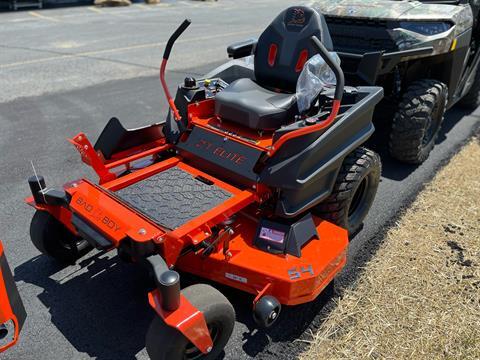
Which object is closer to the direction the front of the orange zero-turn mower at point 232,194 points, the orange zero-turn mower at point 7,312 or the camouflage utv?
the orange zero-turn mower

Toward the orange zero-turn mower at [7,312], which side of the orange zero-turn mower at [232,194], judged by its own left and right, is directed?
front

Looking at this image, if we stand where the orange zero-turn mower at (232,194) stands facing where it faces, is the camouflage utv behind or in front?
behind

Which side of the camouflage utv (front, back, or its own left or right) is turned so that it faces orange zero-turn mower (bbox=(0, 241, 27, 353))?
front

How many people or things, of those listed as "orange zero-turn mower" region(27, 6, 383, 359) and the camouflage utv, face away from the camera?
0

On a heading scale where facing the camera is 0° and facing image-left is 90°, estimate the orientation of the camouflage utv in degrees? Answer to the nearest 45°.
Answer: approximately 45°

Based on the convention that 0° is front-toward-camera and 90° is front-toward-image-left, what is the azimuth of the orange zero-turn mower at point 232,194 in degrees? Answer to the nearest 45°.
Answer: approximately 45°

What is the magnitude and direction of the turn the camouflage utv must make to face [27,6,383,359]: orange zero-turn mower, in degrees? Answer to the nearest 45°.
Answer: approximately 45° to its left
